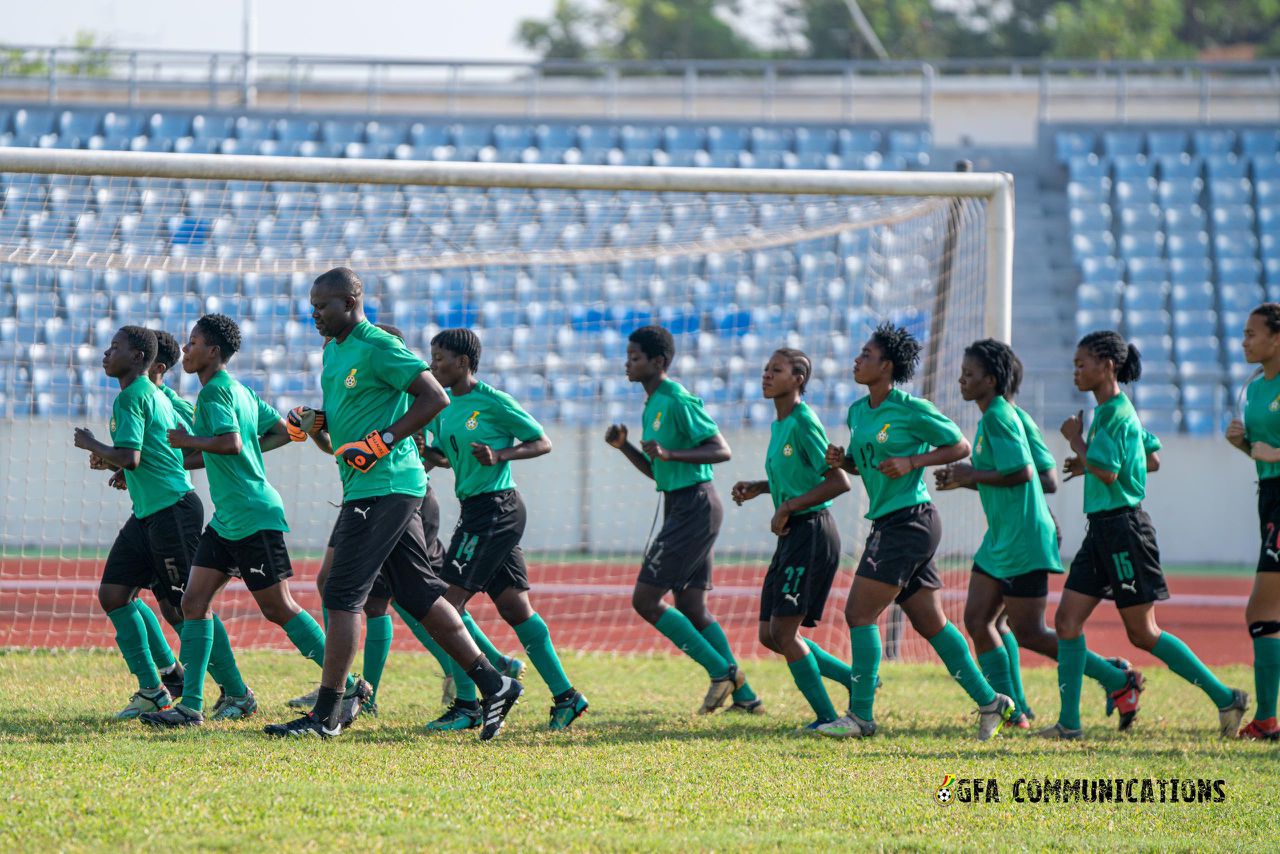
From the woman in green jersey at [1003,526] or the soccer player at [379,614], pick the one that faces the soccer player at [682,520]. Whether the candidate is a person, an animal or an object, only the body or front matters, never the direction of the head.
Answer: the woman in green jersey

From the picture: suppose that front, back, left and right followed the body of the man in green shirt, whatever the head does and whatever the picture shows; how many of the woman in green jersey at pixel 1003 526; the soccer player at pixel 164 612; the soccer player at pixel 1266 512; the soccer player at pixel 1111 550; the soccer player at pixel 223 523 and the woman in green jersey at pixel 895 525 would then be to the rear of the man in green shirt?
4

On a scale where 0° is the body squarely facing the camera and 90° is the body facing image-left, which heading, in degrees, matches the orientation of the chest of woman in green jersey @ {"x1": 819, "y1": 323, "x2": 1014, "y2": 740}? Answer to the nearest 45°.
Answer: approximately 45°

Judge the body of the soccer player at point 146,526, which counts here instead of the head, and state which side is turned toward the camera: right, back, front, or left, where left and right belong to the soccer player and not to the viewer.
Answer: left

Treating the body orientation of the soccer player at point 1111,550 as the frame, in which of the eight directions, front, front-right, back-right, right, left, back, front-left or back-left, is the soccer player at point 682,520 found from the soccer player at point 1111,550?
front

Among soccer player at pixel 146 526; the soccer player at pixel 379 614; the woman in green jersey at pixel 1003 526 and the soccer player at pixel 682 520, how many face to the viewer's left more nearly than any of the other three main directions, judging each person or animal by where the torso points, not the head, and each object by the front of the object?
4

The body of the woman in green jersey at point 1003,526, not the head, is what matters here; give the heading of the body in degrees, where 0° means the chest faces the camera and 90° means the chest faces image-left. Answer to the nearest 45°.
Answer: approximately 90°

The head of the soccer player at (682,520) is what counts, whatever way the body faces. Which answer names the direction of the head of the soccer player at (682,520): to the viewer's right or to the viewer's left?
to the viewer's left

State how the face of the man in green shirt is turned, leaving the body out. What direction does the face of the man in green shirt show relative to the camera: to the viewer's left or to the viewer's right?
to the viewer's left

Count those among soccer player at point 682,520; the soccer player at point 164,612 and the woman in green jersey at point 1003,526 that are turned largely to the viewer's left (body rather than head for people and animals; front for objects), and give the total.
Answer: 3

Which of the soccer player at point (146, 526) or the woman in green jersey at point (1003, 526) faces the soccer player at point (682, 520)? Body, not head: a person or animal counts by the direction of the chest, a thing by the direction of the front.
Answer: the woman in green jersey

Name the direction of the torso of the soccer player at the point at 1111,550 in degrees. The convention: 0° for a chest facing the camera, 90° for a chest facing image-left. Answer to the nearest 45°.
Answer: approximately 90°

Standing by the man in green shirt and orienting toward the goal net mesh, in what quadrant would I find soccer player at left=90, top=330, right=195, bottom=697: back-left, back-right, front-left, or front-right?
front-left

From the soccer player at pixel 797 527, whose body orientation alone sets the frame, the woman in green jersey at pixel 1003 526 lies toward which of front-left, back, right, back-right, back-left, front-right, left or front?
back-left

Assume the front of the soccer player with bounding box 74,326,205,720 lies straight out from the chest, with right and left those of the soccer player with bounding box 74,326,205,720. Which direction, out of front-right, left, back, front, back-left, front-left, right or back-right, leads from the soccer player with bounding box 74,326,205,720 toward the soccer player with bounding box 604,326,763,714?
back

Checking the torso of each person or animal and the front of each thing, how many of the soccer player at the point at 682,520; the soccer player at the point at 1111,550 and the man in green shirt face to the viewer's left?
3

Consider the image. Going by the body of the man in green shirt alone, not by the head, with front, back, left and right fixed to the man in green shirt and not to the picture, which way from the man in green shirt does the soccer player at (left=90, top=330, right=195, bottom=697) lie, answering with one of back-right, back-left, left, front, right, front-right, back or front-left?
front-right

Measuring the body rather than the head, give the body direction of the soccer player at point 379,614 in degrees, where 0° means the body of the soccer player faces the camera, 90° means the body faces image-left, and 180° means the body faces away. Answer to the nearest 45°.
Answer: approximately 90°

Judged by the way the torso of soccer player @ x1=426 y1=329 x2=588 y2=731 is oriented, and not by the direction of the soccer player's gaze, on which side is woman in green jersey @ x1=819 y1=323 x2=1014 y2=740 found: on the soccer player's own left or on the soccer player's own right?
on the soccer player's own left
